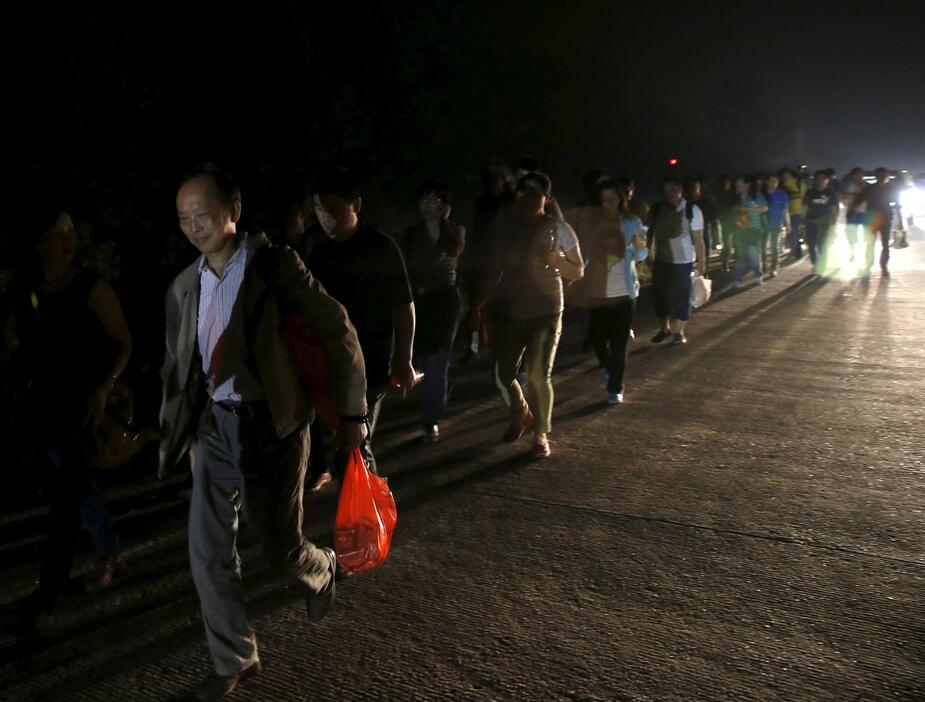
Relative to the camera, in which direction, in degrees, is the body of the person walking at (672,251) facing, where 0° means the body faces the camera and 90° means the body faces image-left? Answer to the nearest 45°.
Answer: approximately 0°

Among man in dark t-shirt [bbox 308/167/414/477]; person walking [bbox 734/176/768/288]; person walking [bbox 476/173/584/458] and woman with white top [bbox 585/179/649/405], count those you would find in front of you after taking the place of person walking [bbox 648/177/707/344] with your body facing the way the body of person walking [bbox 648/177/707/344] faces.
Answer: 3

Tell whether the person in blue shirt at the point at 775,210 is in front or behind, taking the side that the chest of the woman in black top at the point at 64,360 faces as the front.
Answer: behind

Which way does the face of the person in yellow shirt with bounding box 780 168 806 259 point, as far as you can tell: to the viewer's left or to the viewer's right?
to the viewer's left

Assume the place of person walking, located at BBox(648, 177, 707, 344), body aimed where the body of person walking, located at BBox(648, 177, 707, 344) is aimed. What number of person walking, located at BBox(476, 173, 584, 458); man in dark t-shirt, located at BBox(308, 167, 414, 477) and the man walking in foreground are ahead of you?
3

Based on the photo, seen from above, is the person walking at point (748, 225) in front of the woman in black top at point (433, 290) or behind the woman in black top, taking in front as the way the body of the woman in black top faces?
behind

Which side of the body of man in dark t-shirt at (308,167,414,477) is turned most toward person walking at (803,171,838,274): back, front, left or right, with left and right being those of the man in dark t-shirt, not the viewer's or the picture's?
back

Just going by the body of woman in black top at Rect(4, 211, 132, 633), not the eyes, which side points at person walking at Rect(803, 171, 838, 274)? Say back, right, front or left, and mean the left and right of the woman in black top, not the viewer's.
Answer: back

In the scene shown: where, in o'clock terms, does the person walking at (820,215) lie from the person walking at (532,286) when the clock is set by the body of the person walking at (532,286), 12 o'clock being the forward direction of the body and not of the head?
the person walking at (820,215) is roughly at 7 o'clock from the person walking at (532,286).
